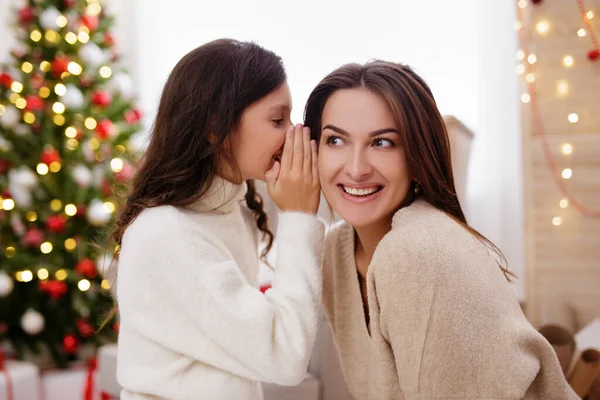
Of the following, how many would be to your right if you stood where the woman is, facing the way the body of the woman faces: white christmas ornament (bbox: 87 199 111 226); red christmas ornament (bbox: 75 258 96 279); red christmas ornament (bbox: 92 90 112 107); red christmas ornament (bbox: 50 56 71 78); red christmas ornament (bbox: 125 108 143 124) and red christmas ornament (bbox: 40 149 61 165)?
6

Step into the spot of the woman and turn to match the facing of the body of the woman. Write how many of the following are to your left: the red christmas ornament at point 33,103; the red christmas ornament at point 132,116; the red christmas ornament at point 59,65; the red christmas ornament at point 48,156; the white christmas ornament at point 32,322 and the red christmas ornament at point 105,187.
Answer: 0

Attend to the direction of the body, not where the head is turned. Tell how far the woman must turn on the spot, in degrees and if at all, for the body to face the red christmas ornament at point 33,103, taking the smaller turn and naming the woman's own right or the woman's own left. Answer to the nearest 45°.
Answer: approximately 90° to the woman's own right

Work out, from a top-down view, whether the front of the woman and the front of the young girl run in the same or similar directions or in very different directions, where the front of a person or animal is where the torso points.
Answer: very different directions

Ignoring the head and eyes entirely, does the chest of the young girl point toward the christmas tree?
no

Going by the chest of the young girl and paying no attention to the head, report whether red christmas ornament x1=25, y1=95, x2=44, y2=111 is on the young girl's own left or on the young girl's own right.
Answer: on the young girl's own left

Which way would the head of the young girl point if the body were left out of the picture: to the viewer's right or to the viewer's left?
to the viewer's right

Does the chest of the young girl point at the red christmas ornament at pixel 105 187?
no

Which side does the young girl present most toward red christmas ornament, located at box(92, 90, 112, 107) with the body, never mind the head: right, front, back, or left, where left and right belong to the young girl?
left

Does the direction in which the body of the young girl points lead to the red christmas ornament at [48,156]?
no

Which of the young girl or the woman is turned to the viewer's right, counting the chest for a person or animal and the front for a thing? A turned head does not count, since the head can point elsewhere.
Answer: the young girl

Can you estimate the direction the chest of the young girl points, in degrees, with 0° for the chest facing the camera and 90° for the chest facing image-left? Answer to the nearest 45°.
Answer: approximately 270°

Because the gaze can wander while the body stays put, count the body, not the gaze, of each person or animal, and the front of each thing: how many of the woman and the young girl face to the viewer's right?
1

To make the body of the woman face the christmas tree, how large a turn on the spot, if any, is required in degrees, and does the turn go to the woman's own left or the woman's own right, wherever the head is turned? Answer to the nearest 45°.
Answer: approximately 90° to the woman's own right

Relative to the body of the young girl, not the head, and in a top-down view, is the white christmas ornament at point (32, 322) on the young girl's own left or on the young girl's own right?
on the young girl's own left

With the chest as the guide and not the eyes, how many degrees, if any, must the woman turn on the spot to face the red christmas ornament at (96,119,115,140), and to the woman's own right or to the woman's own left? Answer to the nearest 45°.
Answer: approximately 90° to the woman's own right

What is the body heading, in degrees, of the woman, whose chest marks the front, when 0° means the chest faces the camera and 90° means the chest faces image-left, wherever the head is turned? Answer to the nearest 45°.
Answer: approximately 45°

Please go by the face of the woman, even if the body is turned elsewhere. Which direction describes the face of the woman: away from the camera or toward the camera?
toward the camera
